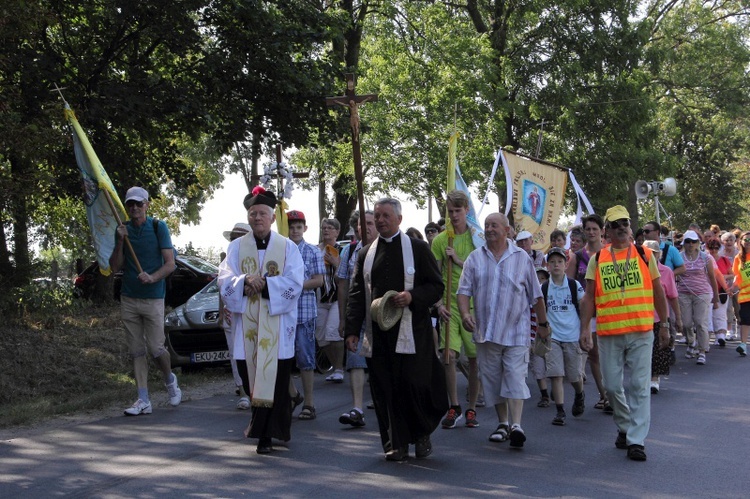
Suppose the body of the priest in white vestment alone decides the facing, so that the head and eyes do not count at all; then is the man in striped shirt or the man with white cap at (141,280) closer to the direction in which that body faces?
the man in striped shirt

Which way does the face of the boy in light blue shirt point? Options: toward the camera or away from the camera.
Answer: toward the camera

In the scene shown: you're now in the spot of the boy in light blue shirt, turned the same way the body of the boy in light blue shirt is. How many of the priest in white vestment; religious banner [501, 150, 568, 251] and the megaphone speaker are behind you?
2

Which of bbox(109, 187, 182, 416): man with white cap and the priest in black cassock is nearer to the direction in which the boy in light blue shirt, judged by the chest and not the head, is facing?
the priest in black cassock

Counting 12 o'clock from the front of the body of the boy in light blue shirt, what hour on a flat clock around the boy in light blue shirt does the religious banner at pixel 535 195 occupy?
The religious banner is roughly at 6 o'clock from the boy in light blue shirt.

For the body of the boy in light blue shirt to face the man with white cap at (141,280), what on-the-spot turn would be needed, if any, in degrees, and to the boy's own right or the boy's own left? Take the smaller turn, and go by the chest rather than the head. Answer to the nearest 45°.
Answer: approximately 90° to the boy's own right

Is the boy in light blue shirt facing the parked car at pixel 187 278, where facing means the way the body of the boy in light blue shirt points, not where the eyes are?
no

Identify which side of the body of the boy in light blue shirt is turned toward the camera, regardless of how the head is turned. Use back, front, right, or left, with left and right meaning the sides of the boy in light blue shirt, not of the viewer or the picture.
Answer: front

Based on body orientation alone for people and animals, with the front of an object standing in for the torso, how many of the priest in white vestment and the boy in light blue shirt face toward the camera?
2

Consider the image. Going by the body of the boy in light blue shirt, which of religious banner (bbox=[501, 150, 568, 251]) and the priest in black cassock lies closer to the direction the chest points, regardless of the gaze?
the priest in black cassock

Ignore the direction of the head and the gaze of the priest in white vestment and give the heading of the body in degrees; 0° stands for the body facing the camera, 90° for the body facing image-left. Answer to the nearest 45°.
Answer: approximately 0°

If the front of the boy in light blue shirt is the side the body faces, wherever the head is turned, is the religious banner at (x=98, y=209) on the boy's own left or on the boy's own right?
on the boy's own right

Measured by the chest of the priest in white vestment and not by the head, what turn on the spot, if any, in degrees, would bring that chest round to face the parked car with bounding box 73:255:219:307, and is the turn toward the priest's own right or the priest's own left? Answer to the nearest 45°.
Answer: approximately 180°

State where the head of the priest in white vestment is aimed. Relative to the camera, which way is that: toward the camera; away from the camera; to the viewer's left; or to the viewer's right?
toward the camera

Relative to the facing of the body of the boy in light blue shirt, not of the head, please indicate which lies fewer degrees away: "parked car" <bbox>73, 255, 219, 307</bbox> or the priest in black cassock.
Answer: the priest in black cassock

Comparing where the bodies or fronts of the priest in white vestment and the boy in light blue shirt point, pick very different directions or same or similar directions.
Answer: same or similar directions

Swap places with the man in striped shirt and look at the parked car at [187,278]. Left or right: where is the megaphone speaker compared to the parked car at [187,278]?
right

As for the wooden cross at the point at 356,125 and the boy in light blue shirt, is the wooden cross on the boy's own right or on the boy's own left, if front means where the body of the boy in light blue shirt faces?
on the boy's own right
